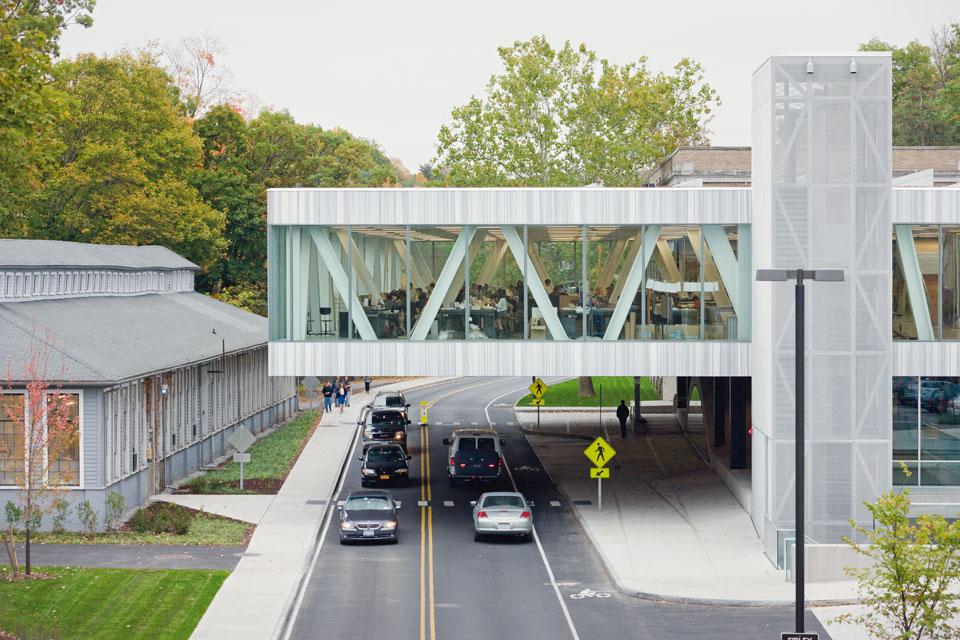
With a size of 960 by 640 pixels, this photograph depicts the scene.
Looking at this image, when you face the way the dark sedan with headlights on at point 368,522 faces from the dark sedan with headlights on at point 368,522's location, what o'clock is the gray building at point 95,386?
The gray building is roughly at 4 o'clock from the dark sedan with headlights on.

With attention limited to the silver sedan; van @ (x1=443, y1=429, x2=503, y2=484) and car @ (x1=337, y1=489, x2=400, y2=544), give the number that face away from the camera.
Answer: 2

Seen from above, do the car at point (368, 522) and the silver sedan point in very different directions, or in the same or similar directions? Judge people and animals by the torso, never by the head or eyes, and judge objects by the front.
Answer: very different directions

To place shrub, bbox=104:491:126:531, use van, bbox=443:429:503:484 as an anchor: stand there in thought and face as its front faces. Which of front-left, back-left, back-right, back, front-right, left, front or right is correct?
back-left

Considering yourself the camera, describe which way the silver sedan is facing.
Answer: facing away from the viewer

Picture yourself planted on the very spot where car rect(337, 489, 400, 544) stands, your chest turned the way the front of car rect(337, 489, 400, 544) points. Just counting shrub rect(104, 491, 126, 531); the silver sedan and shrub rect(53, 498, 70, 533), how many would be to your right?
2

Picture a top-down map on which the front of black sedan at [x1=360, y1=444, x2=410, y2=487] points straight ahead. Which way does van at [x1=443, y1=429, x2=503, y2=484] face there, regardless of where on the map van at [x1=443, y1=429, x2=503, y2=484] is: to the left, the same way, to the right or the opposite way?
the opposite way

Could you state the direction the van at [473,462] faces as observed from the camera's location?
facing away from the viewer

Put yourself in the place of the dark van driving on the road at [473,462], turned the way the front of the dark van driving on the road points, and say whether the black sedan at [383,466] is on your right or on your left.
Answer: on your left

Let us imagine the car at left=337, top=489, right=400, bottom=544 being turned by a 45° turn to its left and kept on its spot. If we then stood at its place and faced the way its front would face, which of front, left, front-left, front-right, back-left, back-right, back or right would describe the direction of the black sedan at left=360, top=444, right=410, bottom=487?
back-left
